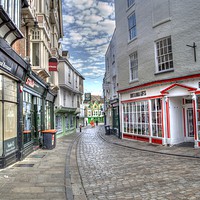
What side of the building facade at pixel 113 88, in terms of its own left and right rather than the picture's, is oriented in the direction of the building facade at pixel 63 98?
front

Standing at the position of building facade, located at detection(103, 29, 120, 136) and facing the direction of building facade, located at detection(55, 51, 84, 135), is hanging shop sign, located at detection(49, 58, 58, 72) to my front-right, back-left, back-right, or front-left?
front-left

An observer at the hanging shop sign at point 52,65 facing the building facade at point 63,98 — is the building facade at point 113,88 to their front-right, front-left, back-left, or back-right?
front-right

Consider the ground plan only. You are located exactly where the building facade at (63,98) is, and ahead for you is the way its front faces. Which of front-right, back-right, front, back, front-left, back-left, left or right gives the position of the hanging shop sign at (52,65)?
front-right

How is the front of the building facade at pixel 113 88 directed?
to the viewer's left

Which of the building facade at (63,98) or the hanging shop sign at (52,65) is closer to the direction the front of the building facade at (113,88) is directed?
the building facade

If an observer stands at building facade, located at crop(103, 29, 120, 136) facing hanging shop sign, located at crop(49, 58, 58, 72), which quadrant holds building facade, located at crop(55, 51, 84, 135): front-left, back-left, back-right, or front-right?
front-right

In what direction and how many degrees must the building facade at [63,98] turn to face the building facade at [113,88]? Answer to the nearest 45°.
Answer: approximately 45° to its left

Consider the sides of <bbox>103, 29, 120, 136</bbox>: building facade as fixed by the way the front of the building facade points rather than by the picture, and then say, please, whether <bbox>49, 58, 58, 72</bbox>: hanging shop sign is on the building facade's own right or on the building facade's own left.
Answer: on the building facade's own left

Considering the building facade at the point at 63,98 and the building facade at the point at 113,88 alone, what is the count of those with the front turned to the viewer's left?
1
